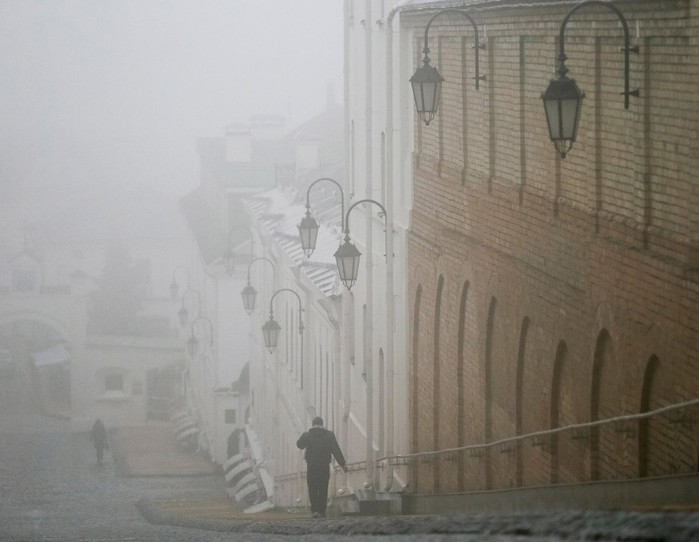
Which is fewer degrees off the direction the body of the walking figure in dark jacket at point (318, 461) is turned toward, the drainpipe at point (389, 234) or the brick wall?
the drainpipe

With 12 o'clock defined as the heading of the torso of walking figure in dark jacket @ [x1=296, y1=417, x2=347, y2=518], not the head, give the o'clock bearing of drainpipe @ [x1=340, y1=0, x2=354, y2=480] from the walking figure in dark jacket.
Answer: The drainpipe is roughly at 12 o'clock from the walking figure in dark jacket.

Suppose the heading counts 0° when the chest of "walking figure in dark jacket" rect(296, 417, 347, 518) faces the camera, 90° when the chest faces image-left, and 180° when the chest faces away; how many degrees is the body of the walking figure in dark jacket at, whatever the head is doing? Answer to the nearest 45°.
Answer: approximately 180°

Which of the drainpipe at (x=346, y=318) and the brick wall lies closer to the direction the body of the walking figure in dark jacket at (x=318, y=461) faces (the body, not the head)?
the drainpipe

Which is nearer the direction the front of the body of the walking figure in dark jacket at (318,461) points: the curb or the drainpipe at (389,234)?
the drainpipe

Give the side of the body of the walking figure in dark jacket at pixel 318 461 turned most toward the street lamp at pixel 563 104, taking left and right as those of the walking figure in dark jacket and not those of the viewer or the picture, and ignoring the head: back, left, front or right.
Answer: back
